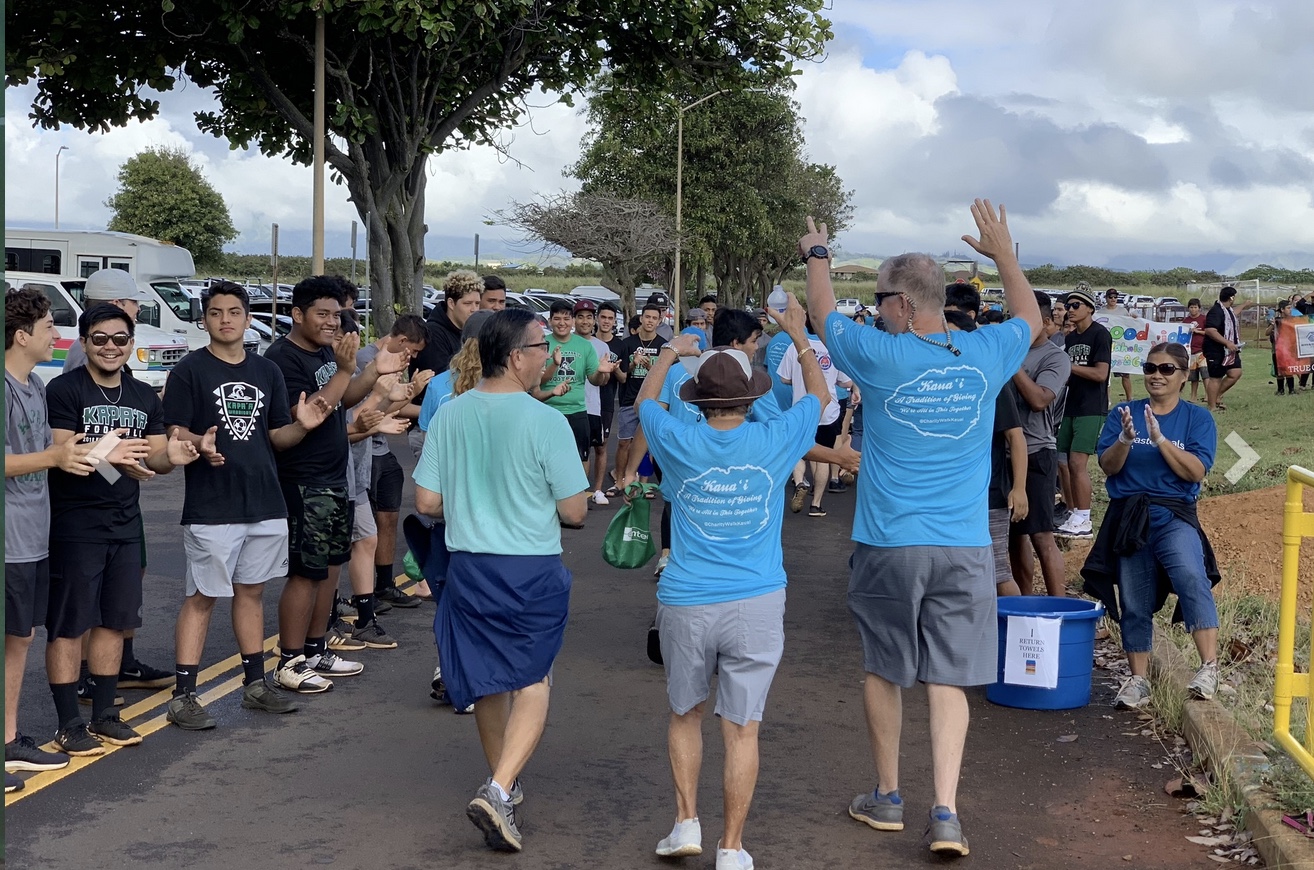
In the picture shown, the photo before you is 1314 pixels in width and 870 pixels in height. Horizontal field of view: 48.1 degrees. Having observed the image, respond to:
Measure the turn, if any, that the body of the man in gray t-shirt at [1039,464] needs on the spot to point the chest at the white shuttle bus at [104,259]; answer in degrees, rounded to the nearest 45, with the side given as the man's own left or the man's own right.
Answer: approximately 45° to the man's own right

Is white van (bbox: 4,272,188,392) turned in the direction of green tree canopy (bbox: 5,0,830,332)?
yes

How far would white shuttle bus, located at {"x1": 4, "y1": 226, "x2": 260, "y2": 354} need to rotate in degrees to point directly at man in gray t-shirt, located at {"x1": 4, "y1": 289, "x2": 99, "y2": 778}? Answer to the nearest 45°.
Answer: approximately 45° to its right

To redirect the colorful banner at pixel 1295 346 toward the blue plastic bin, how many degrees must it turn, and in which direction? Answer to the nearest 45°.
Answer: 0° — it already faces it

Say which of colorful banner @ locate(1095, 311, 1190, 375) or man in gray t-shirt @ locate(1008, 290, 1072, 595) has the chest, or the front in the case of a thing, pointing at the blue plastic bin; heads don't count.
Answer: the colorful banner

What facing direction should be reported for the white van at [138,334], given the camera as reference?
facing the viewer and to the right of the viewer

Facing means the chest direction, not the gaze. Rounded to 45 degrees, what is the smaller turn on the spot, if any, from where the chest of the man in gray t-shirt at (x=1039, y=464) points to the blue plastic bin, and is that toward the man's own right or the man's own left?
approximately 90° to the man's own left

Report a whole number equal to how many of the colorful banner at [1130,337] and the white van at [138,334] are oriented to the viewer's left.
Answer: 0

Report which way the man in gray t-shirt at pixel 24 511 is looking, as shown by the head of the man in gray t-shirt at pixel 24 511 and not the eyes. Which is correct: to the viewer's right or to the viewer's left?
to the viewer's right

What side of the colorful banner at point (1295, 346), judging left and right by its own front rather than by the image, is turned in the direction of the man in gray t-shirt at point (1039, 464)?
front

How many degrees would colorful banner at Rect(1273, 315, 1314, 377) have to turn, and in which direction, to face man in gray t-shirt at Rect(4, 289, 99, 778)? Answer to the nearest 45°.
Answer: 0° — it already faces them
